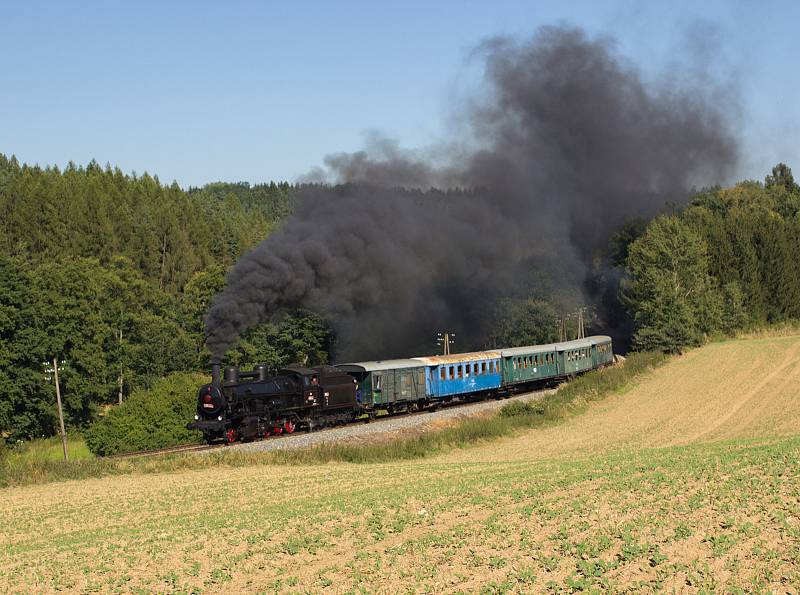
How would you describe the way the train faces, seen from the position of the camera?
facing the viewer and to the left of the viewer

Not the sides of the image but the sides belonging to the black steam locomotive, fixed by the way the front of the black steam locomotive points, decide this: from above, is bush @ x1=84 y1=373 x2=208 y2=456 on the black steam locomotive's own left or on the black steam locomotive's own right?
on the black steam locomotive's own right
